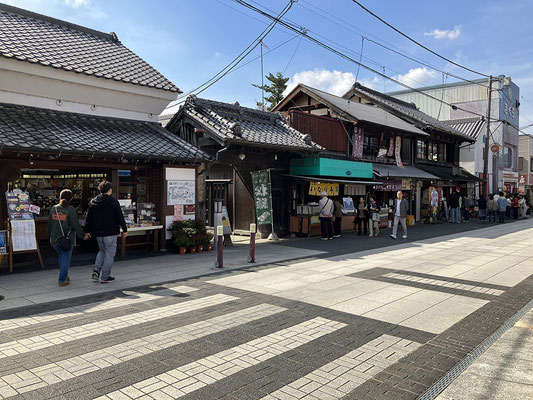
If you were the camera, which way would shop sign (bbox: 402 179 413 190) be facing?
facing the viewer

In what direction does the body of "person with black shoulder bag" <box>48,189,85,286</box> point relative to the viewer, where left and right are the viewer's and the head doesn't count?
facing away from the viewer and to the right of the viewer

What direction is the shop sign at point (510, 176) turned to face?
toward the camera

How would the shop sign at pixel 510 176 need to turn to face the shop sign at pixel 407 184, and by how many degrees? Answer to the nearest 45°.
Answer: approximately 90° to its right

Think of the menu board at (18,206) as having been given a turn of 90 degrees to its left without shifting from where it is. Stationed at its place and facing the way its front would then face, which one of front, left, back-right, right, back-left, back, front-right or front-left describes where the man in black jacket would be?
front-right

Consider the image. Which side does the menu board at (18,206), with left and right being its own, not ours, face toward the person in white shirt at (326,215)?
left

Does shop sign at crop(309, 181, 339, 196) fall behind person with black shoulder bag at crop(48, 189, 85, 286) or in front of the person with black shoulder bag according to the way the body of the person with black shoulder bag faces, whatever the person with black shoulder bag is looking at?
in front

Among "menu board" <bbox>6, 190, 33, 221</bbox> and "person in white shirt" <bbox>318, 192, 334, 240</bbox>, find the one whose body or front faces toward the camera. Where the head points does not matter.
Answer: the menu board

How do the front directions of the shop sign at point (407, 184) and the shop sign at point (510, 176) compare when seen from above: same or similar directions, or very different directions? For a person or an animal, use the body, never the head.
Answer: same or similar directions

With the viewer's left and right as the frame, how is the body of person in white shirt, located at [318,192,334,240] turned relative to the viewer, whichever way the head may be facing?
facing away from the viewer and to the left of the viewer
